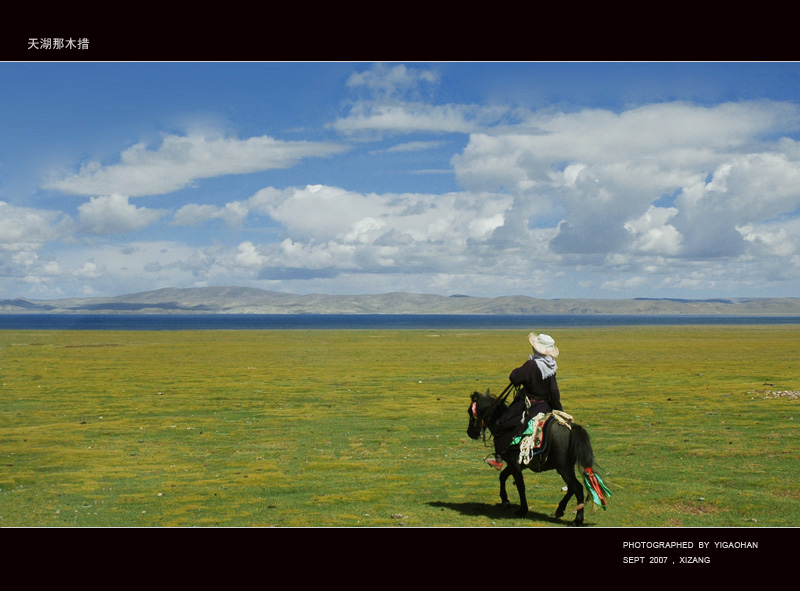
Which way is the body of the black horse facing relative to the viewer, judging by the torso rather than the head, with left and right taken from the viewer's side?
facing away from the viewer and to the left of the viewer

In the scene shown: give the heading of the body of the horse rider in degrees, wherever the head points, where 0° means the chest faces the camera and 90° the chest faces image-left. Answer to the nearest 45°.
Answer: approximately 135°
